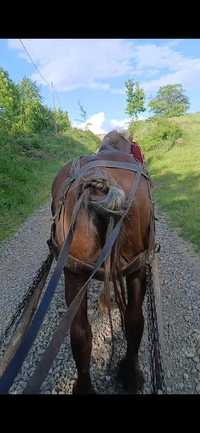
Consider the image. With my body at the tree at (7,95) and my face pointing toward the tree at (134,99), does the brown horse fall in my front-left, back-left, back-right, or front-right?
back-right

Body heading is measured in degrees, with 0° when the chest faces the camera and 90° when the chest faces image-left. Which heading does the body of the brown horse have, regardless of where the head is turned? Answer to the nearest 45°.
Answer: approximately 180°

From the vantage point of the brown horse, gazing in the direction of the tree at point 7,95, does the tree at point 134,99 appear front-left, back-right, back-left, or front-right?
front-right

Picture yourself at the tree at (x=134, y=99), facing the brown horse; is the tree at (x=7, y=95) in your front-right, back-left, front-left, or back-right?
front-right

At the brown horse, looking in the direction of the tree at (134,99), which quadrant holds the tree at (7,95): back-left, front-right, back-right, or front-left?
front-left

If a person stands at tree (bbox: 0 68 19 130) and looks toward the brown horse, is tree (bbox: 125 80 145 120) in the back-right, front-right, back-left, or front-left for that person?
back-left

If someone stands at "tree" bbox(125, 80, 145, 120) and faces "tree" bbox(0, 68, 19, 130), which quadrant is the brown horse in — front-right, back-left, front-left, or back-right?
front-left

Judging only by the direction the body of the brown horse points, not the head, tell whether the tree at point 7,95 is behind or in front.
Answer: in front

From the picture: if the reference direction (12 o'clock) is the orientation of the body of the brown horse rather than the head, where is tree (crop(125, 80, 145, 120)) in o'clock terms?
The tree is roughly at 12 o'clock from the brown horse.
